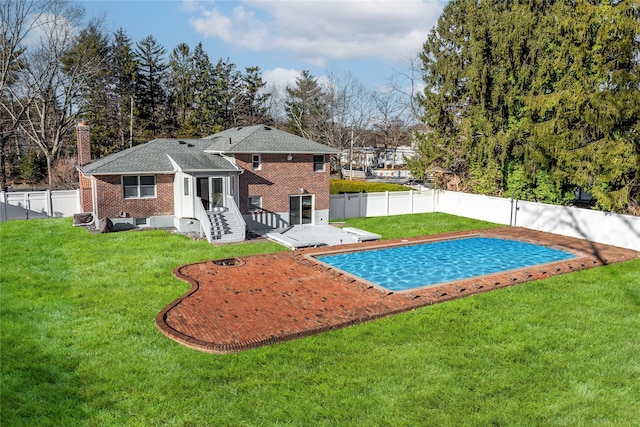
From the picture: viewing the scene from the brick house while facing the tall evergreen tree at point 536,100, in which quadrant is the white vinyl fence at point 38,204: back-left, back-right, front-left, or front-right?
back-left

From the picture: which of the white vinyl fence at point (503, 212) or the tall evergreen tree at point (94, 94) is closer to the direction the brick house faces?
the tall evergreen tree

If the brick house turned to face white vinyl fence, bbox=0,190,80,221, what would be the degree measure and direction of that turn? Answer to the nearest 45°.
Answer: approximately 45° to its left

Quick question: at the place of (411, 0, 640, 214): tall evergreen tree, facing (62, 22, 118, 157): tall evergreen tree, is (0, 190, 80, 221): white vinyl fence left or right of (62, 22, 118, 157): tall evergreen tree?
left

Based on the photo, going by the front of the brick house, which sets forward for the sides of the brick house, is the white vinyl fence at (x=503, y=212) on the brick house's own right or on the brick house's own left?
on the brick house's own right

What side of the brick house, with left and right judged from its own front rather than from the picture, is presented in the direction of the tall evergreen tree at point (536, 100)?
right

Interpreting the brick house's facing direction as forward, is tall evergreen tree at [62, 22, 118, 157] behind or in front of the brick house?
in front
